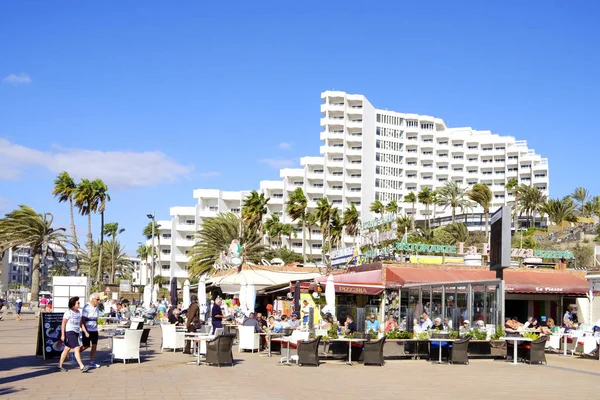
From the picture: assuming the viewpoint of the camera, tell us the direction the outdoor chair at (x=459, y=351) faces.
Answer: facing to the left of the viewer

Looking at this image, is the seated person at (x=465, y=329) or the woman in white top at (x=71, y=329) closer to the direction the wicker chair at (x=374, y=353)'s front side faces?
the woman in white top

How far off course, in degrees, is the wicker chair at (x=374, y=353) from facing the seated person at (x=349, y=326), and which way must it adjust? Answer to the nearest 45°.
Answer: approximately 90° to its right

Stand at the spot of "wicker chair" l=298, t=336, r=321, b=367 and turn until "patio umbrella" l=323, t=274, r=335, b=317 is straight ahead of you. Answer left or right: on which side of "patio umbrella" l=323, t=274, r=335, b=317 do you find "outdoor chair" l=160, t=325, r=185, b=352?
left

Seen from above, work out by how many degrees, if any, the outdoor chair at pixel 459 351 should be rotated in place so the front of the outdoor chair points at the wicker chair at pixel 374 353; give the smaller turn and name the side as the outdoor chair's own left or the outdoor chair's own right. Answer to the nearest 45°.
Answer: approximately 45° to the outdoor chair's own left

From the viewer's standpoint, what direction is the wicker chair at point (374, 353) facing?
to the viewer's left

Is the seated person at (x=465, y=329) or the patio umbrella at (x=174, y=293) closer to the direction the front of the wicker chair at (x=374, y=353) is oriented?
the patio umbrella

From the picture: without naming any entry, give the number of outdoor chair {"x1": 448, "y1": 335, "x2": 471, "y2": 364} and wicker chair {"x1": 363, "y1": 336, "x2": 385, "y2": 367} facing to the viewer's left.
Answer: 2

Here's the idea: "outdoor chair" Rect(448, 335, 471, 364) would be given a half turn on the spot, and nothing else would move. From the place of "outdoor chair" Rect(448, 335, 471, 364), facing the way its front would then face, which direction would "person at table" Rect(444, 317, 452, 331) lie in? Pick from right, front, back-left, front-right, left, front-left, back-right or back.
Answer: left

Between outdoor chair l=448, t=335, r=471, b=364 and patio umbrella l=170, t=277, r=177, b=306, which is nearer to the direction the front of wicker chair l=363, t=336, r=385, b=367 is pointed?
the patio umbrella

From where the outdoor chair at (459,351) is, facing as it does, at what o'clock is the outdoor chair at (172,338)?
the outdoor chair at (172,338) is roughly at 12 o'clock from the outdoor chair at (459,351).
